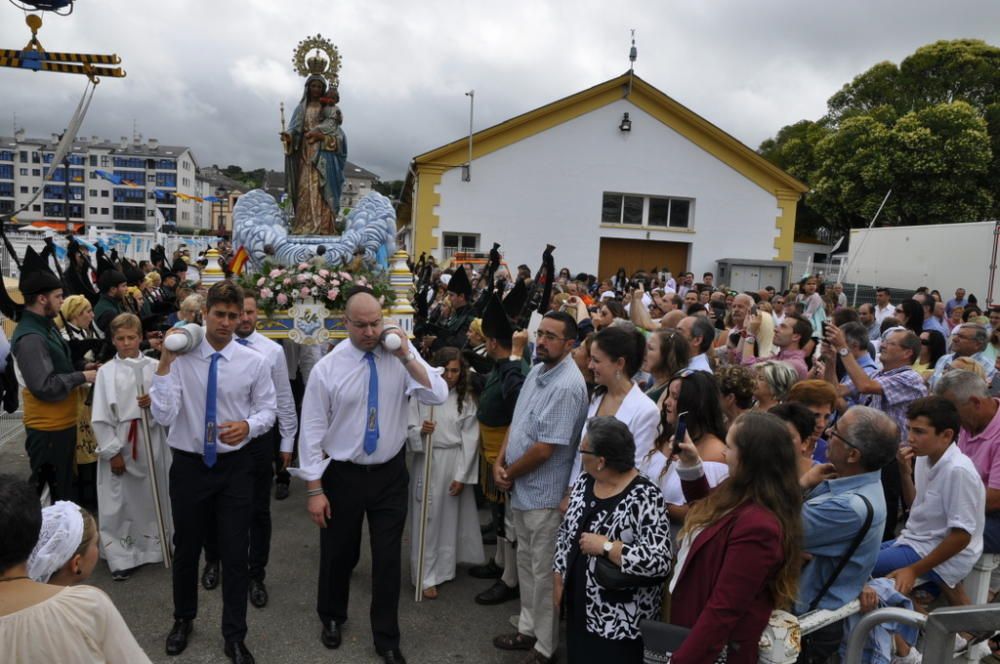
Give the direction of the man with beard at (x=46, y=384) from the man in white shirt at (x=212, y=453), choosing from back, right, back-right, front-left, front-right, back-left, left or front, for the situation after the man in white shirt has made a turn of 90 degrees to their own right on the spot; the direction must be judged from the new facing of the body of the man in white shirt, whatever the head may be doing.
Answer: front-right

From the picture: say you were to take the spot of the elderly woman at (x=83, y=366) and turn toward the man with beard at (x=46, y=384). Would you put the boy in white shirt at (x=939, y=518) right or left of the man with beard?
left

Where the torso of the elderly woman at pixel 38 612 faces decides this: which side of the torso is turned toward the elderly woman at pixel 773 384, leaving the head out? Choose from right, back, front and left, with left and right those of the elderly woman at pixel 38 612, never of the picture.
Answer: right

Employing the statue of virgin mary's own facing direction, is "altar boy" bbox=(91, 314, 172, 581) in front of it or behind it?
in front

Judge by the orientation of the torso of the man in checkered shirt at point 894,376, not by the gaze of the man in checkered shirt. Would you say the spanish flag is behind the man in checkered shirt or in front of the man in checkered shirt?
in front

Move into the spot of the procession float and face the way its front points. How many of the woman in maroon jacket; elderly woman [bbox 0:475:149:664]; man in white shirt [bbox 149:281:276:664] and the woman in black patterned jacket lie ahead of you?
4

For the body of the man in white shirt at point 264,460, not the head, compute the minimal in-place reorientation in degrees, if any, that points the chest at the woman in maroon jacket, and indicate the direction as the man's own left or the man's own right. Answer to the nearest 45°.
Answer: approximately 45° to the man's own left

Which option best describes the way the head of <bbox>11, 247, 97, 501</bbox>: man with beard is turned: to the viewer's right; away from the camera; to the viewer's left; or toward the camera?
to the viewer's right

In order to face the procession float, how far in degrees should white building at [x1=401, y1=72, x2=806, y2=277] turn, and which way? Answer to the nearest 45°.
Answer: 0° — it already faces it

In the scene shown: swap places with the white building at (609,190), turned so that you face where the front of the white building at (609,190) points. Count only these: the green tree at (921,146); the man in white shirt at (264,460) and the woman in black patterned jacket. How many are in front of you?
2

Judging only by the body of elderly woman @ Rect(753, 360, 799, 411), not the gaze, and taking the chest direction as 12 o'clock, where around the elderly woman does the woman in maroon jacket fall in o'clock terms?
The woman in maroon jacket is roughly at 9 o'clock from the elderly woman.

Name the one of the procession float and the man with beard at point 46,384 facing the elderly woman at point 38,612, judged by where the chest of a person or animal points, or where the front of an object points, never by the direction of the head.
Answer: the procession float
